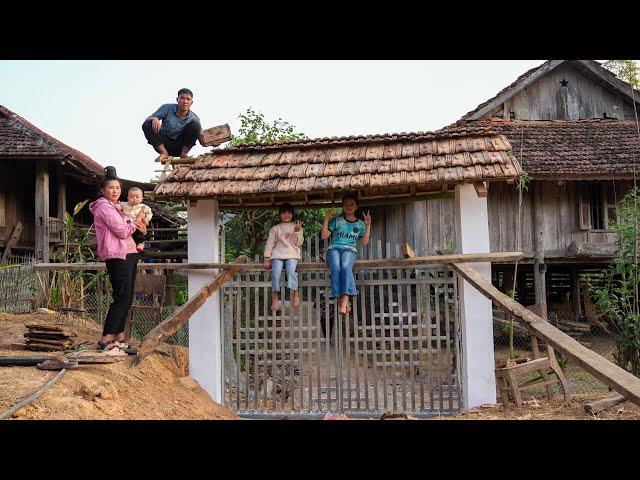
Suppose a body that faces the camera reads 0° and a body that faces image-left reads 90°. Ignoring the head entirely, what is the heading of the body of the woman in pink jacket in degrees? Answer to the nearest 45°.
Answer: approximately 315°

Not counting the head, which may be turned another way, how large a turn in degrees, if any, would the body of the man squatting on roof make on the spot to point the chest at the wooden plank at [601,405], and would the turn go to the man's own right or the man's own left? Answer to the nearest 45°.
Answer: approximately 45° to the man's own left

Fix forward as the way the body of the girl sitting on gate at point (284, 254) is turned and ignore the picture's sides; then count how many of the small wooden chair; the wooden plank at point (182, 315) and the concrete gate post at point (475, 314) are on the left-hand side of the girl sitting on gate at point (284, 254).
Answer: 2

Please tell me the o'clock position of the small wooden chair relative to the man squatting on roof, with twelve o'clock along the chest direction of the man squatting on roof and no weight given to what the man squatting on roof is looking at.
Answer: The small wooden chair is roughly at 10 o'clock from the man squatting on roof.

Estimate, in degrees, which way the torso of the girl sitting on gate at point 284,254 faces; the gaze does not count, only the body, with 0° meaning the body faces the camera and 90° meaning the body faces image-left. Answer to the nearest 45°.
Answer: approximately 0°

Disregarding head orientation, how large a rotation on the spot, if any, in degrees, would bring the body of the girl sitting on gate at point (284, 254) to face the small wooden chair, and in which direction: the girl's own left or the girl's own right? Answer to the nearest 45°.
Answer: approximately 90° to the girl's own left

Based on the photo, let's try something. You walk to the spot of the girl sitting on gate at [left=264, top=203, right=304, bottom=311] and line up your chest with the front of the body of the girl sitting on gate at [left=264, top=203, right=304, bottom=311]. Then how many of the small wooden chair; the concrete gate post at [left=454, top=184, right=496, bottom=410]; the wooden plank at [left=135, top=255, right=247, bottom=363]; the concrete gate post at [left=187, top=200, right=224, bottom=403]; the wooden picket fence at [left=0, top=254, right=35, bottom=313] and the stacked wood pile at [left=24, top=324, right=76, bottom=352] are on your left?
2
